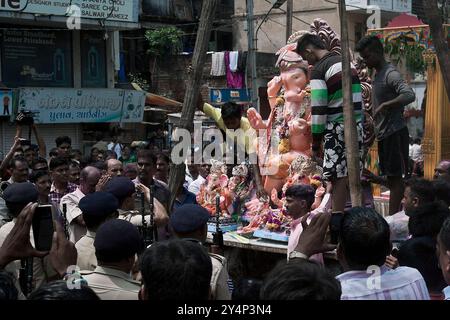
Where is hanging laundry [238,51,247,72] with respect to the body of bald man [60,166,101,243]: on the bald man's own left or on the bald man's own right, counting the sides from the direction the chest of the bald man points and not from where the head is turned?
on the bald man's own left

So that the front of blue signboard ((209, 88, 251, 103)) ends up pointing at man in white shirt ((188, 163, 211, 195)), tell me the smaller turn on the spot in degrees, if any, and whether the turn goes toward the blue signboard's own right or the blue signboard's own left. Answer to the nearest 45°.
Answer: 0° — it already faces them

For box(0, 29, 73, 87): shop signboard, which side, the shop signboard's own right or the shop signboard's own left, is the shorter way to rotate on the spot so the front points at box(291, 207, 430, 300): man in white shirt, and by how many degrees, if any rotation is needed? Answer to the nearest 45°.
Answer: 0° — it already faces them

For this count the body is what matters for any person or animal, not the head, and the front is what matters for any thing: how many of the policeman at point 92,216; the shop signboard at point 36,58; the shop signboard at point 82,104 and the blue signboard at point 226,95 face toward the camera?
3

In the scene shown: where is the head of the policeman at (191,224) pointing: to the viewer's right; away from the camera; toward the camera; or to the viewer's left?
away from the camera

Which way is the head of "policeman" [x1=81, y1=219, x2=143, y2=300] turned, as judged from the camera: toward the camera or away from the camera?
away from the camera

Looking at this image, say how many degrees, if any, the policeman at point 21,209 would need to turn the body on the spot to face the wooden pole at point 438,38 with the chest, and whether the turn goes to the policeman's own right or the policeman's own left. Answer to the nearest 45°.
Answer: approximately 45° to the policeman's own right
